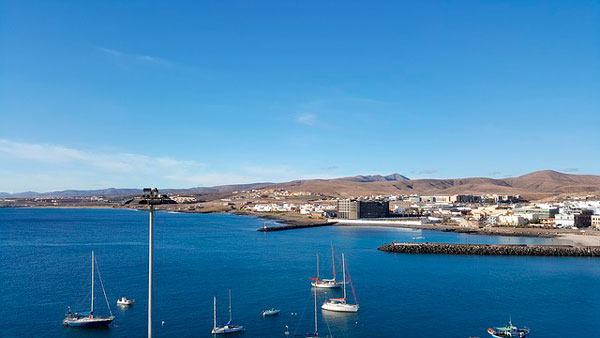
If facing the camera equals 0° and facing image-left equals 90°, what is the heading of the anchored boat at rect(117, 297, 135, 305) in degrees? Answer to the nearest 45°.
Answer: approximately 270°

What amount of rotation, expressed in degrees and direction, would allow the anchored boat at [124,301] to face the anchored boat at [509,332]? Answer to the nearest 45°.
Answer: approximately 45° to its right

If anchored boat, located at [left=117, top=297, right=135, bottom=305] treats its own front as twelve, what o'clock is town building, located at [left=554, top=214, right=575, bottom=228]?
The town building is roughly at 11 o'clock from the anchored boat.

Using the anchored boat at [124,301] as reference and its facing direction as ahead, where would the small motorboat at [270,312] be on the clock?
The small motorboat is roughly at 1 o'clock from the anchored boat.
